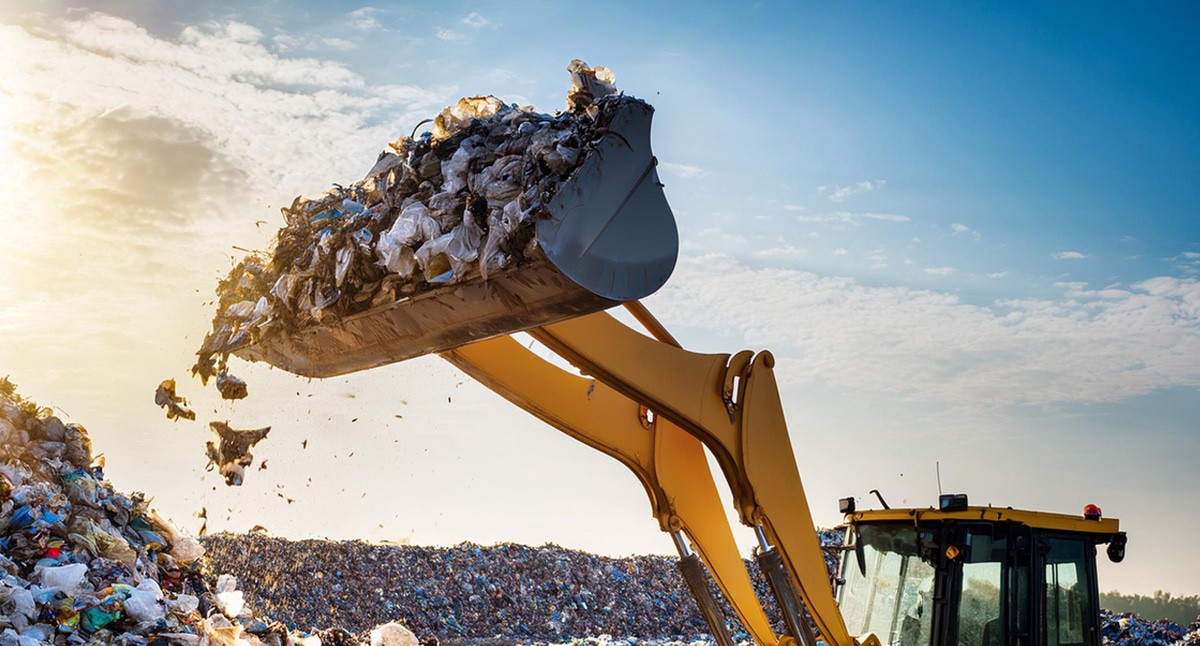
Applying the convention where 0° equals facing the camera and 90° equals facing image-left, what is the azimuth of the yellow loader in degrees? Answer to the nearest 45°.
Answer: approximately 45°

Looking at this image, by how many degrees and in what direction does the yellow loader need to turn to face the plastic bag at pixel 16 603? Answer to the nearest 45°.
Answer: approximately 45° to its right
